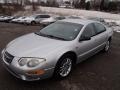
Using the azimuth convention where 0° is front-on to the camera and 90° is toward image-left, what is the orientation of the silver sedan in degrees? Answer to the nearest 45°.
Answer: approximately 45°
